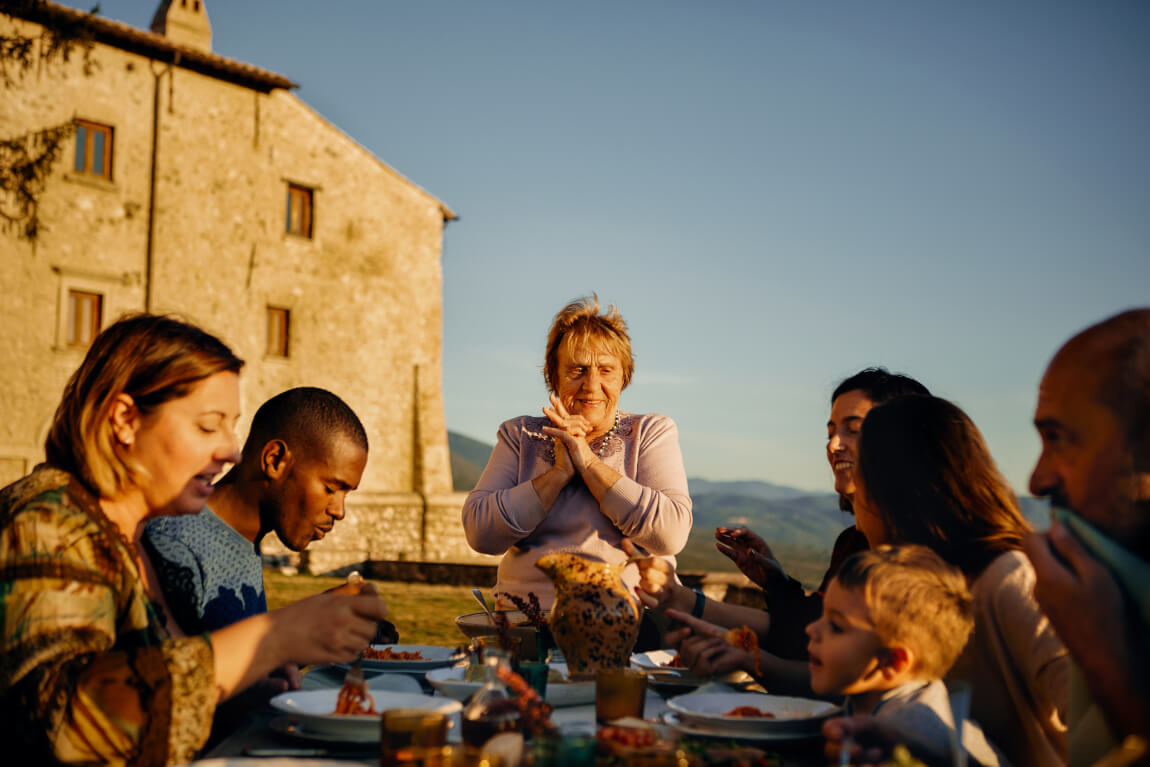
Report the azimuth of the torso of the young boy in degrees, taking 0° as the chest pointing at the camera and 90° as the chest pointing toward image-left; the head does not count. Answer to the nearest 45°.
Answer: approximately 90°

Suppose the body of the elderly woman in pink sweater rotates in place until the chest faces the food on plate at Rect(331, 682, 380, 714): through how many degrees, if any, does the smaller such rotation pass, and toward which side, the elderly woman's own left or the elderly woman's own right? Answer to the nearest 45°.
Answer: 0° — they already face it

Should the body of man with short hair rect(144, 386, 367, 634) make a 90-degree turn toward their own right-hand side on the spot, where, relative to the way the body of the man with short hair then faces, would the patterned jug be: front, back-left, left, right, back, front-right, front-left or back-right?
front-left

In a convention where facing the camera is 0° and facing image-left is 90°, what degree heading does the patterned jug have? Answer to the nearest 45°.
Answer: approximately 90°

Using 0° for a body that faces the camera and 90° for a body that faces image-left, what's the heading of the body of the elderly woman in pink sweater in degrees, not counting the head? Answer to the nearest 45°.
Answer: approximately 0°

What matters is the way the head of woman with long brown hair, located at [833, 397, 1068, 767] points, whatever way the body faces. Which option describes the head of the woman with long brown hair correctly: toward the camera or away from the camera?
away from the camera

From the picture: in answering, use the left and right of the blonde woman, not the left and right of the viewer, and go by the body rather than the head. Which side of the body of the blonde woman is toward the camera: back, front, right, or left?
right

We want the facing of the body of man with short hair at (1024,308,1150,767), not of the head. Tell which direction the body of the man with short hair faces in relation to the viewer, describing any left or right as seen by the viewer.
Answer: facing to the left of the viewer

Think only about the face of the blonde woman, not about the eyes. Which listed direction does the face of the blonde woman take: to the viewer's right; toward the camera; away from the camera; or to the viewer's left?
to the viewer's right

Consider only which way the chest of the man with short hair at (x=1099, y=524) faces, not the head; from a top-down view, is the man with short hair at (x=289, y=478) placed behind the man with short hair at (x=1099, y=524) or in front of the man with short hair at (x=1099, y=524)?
in front

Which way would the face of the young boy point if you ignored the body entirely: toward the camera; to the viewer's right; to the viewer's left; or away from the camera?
to the viewer's left

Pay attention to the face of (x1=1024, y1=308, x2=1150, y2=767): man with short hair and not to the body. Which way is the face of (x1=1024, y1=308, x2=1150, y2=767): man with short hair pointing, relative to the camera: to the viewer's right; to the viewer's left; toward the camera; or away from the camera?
to the viewer's left
